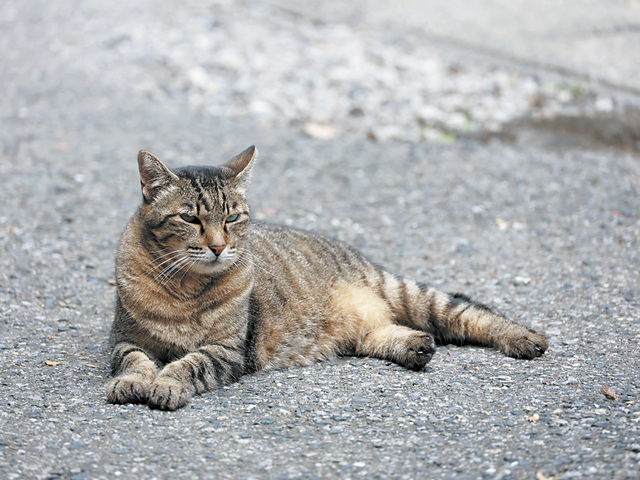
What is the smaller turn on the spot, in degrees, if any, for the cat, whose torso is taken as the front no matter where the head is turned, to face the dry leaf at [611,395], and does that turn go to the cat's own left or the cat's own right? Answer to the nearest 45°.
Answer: approximately 135° to the cat's own left

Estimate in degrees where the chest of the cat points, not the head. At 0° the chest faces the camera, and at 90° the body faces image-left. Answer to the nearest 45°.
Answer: approximately 45°
